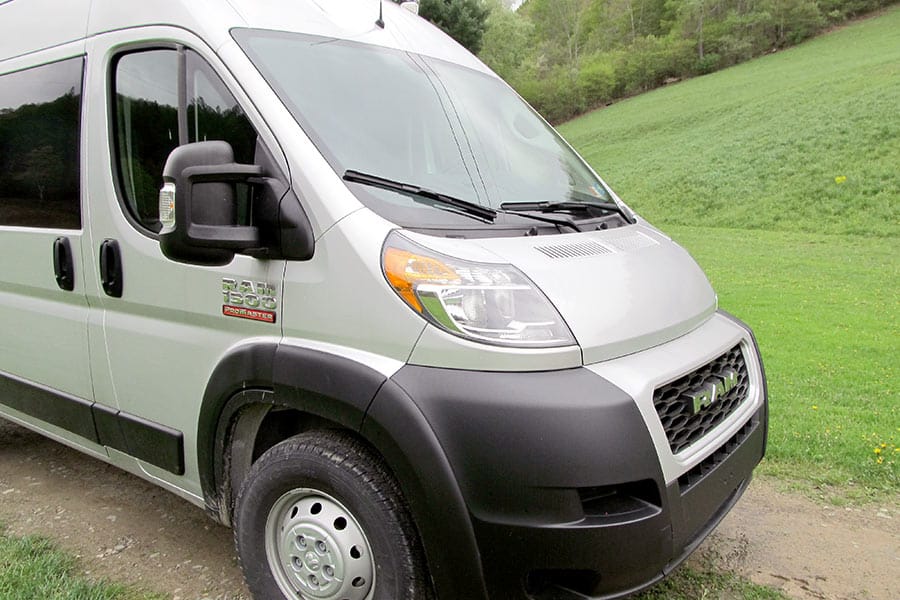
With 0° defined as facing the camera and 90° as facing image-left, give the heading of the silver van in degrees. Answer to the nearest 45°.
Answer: approximately 315°
